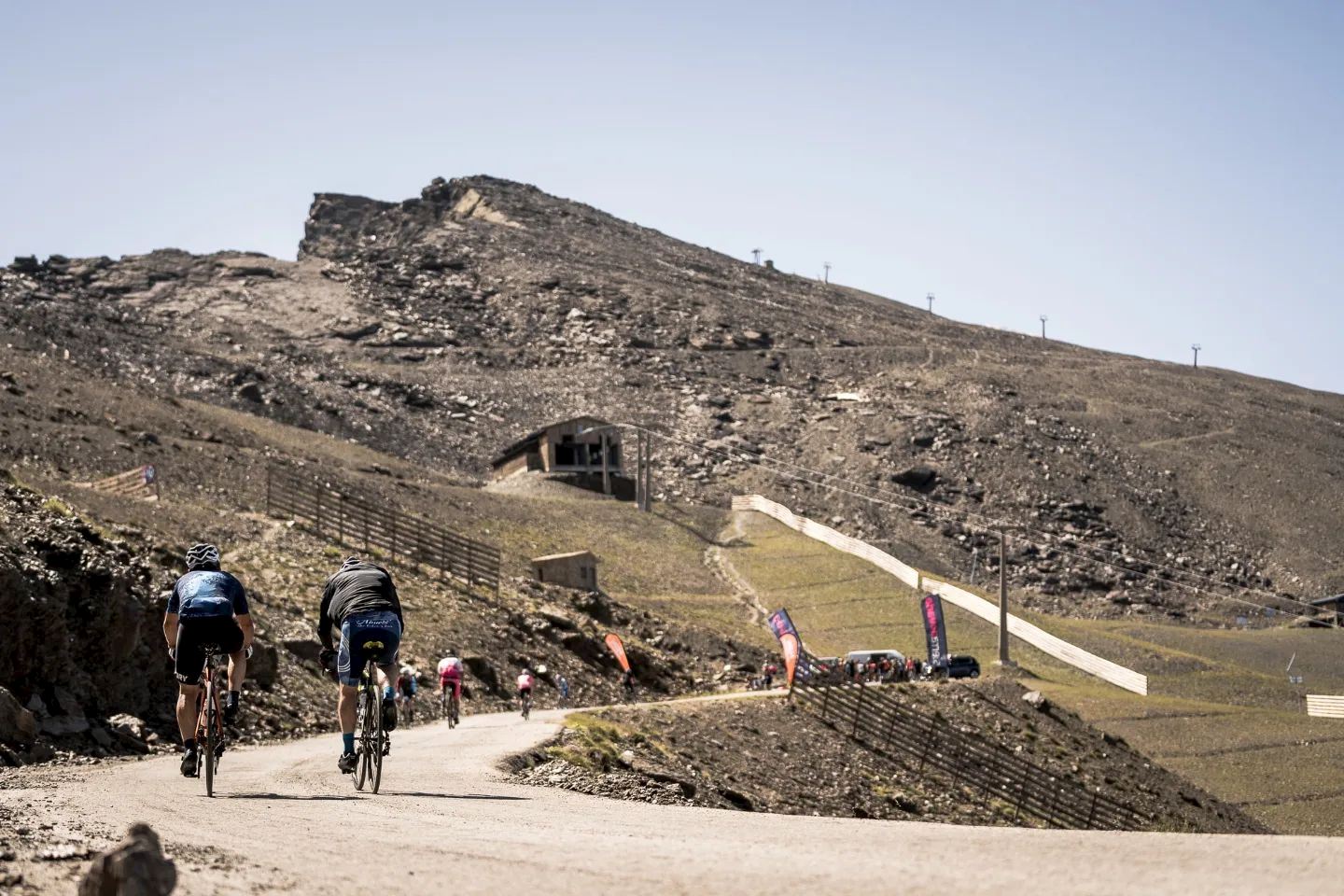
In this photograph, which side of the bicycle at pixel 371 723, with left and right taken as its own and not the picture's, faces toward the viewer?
back

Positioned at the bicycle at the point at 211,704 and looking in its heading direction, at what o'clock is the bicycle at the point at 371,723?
the bicycle at the point at 371,723 is roughly at 3 o'clock from the bicycle at the point at 211,704.

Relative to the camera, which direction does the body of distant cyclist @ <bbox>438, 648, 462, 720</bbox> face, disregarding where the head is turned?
away from the camera

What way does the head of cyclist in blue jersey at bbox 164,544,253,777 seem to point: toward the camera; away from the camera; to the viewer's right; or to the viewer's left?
away from the camera

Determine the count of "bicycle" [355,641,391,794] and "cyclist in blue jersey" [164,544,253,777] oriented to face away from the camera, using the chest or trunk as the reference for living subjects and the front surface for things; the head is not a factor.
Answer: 2

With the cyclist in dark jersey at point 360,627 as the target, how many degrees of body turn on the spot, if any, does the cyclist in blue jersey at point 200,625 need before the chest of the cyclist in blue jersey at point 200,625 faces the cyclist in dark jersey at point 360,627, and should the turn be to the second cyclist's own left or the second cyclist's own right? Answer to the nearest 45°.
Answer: approximately 90° to the second cyclist's own right

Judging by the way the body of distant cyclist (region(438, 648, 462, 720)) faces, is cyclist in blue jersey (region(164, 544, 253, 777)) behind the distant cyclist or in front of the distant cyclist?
behind

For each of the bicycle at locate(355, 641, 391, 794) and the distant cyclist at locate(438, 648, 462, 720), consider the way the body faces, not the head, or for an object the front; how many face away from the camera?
2

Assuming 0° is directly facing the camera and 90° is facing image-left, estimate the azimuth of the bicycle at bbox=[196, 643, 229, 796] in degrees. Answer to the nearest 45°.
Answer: approximately 180°

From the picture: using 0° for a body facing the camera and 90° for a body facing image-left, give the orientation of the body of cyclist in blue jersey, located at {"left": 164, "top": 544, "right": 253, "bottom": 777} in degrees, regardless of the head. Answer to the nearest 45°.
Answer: approximately 180°
